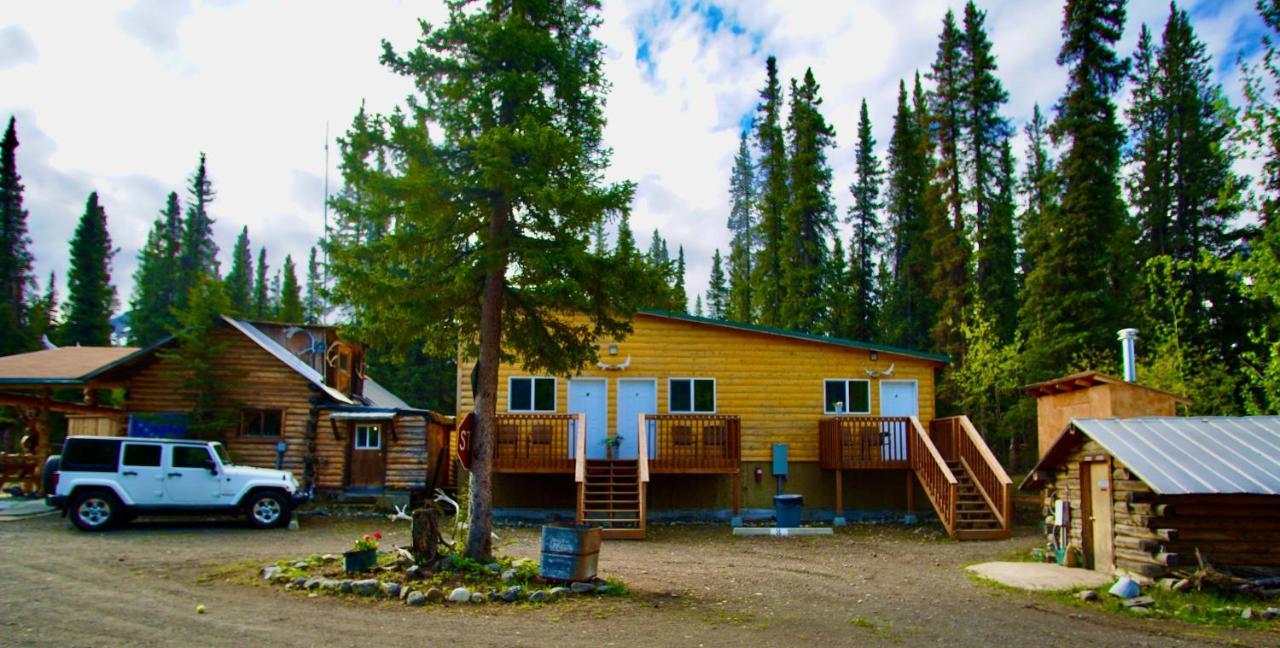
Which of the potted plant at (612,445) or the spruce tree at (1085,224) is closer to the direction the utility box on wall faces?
the potted plant

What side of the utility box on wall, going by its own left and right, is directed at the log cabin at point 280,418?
right

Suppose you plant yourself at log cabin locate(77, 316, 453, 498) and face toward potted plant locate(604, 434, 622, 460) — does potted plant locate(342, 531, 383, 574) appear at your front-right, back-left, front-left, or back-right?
front-right

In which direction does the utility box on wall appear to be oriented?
toward the camera

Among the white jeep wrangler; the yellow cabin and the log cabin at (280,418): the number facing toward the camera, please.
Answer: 2

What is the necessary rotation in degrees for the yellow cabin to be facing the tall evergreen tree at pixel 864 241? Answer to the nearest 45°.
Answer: approximately 180°

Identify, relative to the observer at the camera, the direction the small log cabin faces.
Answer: facing the viewer and to the left of the viewer

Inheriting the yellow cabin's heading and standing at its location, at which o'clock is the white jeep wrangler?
The white jeep wrangler is roughly at 2 o'clock from the yellow cabin.

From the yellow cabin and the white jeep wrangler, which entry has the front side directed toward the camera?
the yellow cabin

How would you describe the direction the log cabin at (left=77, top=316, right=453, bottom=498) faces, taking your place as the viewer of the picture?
facing the viewer

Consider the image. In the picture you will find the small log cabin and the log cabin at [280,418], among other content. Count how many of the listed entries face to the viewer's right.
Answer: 0

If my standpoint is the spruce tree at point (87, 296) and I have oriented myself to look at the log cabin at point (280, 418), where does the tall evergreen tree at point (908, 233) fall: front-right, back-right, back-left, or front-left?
front-left

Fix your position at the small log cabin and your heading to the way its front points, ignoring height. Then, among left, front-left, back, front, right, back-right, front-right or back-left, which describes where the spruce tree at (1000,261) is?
back-right

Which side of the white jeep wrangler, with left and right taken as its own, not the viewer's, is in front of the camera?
right

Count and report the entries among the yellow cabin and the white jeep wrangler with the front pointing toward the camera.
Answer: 1
